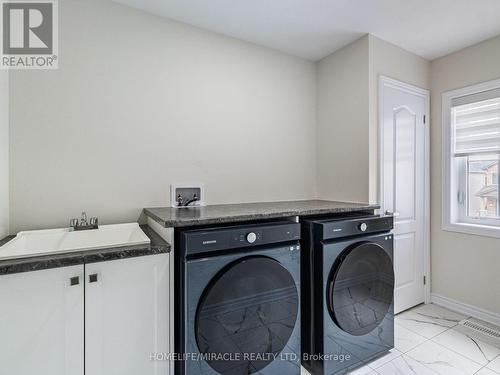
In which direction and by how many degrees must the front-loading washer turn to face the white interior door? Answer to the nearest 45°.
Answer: approximately 90° to its left

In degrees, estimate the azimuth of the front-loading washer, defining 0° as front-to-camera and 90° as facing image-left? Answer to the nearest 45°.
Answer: approximately 315°

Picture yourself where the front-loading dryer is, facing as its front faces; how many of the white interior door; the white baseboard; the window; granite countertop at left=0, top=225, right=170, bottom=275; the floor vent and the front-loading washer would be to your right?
2

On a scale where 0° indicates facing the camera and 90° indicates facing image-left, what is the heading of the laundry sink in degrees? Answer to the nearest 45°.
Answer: approximately 0°

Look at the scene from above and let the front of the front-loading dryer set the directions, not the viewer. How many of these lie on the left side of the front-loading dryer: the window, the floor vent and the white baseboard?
3

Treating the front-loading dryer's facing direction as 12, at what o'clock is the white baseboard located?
The white baseboard is roughly at 9 o'clock from the front-loading dryer.

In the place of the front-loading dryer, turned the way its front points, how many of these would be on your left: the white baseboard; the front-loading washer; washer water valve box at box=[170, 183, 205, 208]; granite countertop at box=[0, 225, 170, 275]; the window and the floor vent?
3

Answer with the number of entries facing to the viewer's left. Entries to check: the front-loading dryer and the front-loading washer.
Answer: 0

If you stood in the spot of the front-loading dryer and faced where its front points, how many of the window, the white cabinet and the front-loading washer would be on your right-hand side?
2

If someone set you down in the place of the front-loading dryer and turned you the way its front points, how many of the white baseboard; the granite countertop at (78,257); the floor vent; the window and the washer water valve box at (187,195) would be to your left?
3

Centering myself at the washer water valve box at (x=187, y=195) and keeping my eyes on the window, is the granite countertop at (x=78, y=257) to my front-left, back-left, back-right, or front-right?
back-right

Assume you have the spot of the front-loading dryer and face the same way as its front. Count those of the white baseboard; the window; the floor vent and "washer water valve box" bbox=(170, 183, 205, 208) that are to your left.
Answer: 3
